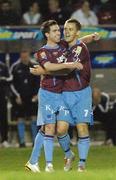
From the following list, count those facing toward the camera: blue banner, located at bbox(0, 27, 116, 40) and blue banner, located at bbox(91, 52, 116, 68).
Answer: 2

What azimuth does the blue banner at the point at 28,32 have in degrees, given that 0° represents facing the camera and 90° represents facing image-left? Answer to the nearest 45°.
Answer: approximately 0°

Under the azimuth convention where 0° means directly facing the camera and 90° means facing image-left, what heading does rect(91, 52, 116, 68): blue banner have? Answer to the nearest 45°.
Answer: approximately 0°
